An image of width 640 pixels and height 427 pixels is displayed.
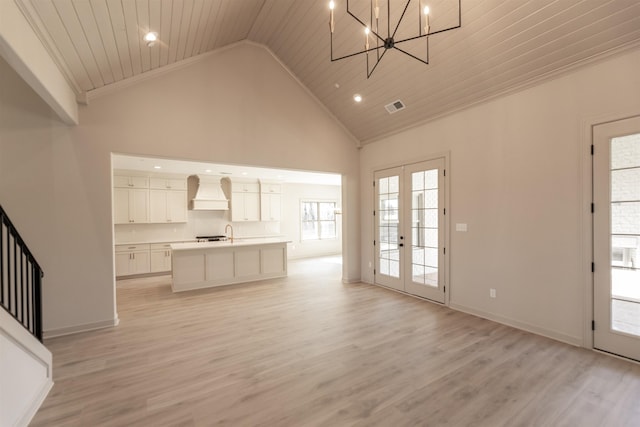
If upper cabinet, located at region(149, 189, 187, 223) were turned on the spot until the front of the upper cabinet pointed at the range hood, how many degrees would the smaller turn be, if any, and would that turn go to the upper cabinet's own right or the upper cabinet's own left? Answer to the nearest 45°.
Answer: approximately 90° to the upper cabinet's own left

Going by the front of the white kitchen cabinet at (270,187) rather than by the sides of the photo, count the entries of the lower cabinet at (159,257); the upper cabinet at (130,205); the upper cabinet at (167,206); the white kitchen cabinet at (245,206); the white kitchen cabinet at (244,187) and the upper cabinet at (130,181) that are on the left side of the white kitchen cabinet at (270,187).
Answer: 0

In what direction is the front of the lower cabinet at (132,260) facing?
toward the camera

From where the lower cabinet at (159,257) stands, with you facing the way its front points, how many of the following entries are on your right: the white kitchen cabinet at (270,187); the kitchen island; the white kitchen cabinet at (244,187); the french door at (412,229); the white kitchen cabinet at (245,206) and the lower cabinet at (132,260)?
1

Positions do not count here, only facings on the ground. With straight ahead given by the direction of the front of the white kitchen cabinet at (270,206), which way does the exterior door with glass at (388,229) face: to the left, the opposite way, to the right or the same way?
to the right

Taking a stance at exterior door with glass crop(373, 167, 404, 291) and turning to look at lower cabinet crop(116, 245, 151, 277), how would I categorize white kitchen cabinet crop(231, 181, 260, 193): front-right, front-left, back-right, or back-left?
front-right

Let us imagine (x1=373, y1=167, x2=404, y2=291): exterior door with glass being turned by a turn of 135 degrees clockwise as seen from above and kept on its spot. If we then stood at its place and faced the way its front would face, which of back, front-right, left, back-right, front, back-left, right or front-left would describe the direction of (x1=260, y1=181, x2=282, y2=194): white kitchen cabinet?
front-left

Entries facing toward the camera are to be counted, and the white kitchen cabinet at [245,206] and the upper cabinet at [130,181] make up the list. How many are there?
2

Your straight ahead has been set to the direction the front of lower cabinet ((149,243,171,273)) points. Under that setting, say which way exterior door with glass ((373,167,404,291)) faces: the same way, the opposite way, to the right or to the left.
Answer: to the right

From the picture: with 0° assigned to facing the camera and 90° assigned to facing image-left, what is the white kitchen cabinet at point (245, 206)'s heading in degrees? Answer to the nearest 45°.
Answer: approximately 0°

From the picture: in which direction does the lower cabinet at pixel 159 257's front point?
toward the camera

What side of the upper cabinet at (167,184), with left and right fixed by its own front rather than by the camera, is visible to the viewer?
front

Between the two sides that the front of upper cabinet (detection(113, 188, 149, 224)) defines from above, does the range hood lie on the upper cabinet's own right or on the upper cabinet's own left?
on the upper cabinet's own left

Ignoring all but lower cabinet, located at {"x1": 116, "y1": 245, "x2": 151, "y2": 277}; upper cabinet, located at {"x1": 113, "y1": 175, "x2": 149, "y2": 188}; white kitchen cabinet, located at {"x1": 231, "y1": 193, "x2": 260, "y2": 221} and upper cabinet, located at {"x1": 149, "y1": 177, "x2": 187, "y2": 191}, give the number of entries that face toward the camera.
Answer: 4

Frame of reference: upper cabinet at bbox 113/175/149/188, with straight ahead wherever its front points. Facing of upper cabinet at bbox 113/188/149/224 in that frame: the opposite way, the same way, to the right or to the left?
the same way
